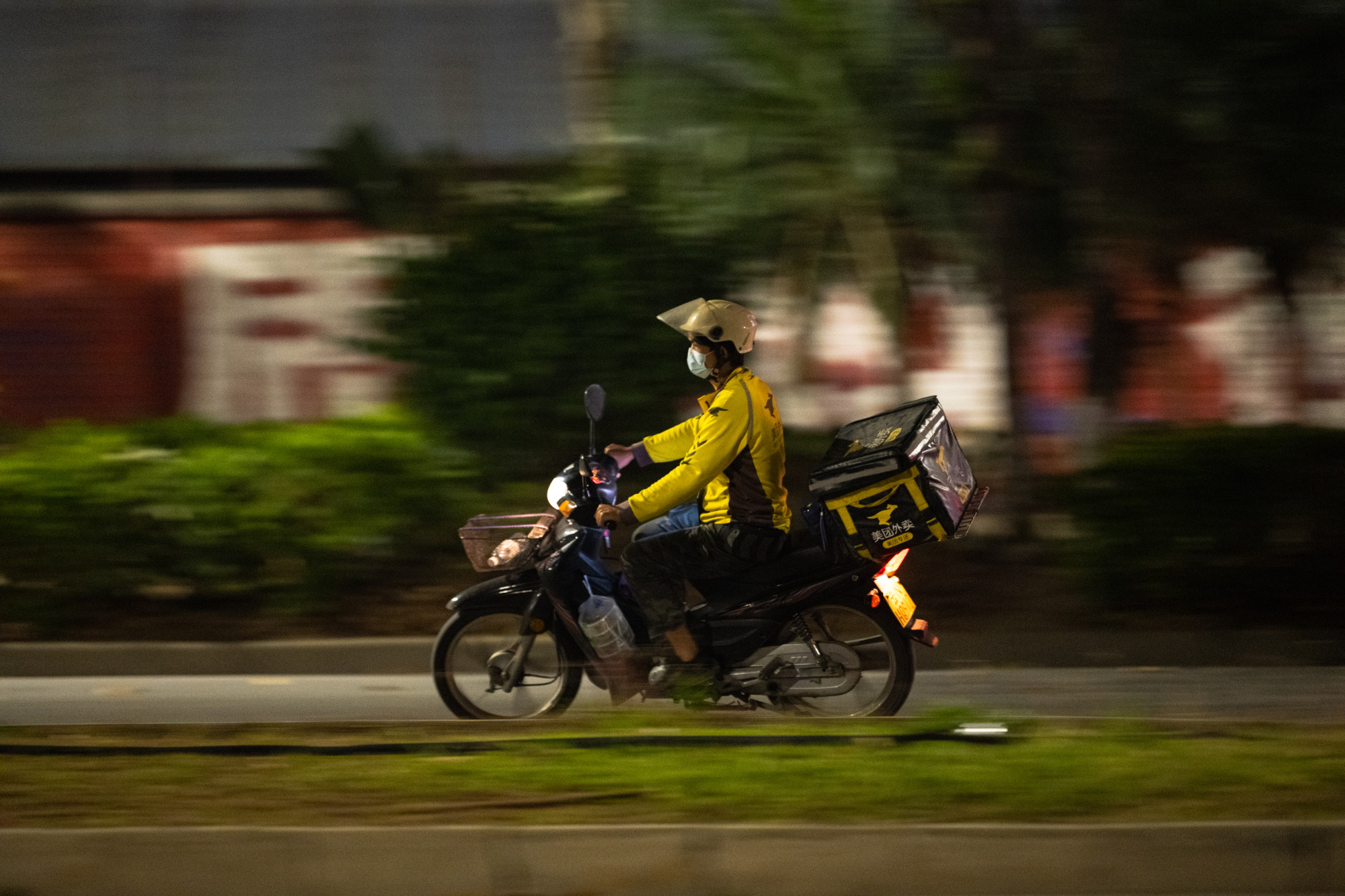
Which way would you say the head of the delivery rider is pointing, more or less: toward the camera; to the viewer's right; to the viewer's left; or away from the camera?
to the viewer's left

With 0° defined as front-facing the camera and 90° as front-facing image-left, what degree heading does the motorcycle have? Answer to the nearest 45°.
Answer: approximately 90°

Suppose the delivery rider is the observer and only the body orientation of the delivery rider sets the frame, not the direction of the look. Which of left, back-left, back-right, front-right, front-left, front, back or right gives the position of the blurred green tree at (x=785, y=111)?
right

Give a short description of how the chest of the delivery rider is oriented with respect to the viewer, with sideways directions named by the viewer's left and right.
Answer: facing to the left of the viewer

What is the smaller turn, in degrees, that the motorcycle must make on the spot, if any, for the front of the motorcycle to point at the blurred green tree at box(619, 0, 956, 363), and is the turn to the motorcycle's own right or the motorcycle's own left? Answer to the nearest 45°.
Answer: approximately 90° to the motorcycle's own right
